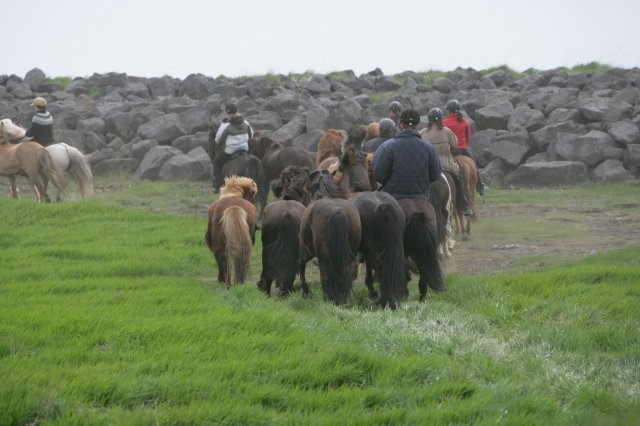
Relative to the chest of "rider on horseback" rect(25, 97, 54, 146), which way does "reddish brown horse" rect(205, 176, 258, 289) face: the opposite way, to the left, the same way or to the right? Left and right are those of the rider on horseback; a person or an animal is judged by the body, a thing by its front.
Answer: to the right

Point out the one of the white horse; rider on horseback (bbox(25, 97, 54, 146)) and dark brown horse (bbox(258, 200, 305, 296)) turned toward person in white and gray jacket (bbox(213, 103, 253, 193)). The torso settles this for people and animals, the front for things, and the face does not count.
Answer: the dark brown horse

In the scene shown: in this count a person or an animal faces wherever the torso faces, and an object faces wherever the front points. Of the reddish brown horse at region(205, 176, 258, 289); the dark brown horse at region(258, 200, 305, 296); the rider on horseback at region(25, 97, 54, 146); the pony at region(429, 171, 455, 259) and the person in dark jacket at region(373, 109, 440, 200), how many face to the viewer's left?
1

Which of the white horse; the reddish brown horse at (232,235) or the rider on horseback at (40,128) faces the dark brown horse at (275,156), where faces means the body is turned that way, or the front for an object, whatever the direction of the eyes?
the reddish brown horse at (232,235)

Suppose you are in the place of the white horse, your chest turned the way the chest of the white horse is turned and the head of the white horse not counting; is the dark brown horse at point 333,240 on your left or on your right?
on your left

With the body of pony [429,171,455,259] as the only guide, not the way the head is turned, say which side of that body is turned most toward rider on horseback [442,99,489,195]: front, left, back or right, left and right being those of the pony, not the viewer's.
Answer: front

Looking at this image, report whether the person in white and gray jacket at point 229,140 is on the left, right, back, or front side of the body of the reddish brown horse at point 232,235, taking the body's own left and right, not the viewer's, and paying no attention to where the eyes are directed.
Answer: front

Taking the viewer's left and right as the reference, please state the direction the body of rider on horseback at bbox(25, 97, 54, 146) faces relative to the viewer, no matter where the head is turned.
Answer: facing to the left of the viewer

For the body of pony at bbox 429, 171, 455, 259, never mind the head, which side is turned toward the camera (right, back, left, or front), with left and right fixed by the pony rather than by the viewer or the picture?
back

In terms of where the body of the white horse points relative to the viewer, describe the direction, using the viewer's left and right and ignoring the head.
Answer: facing to the left of the viewer

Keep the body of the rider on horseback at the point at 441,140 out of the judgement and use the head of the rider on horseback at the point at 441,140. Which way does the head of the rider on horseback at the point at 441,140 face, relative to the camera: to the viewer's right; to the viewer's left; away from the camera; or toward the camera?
away from the camera

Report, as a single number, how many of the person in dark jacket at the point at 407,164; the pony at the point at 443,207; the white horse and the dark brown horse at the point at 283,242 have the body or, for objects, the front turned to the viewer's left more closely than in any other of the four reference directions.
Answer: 1

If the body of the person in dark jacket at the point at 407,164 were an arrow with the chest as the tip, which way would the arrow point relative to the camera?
away from the camera
